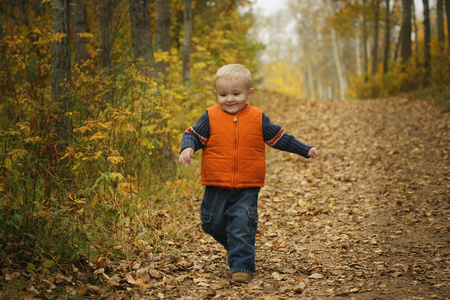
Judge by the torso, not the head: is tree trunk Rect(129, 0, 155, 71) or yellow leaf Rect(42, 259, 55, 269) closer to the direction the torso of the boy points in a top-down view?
the yellow leaf

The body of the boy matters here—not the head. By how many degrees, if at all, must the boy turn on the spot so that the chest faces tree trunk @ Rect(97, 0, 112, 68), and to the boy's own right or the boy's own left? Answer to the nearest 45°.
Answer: approximately 135° to the boy's own right

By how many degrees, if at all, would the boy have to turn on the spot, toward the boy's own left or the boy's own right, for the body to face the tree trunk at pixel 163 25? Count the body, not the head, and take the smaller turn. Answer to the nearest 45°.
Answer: approximately 180°

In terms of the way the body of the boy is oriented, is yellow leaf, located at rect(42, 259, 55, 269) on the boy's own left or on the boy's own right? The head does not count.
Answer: on the boy's own right

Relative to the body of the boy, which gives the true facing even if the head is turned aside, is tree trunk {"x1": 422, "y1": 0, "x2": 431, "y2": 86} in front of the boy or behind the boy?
behind

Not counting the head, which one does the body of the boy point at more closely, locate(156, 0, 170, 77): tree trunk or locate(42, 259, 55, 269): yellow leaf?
the yellow leaf

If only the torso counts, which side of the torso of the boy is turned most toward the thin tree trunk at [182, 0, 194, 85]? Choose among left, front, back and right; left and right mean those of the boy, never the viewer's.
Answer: back

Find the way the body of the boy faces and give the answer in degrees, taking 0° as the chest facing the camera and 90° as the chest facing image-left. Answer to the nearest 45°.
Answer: approximately 0°

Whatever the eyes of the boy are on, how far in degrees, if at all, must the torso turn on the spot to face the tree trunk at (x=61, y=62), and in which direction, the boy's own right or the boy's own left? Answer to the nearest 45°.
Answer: approximately 135° to the boy's own right
